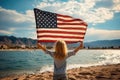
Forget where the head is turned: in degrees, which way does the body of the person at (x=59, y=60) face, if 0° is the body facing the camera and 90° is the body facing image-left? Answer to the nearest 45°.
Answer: approximately 180°
